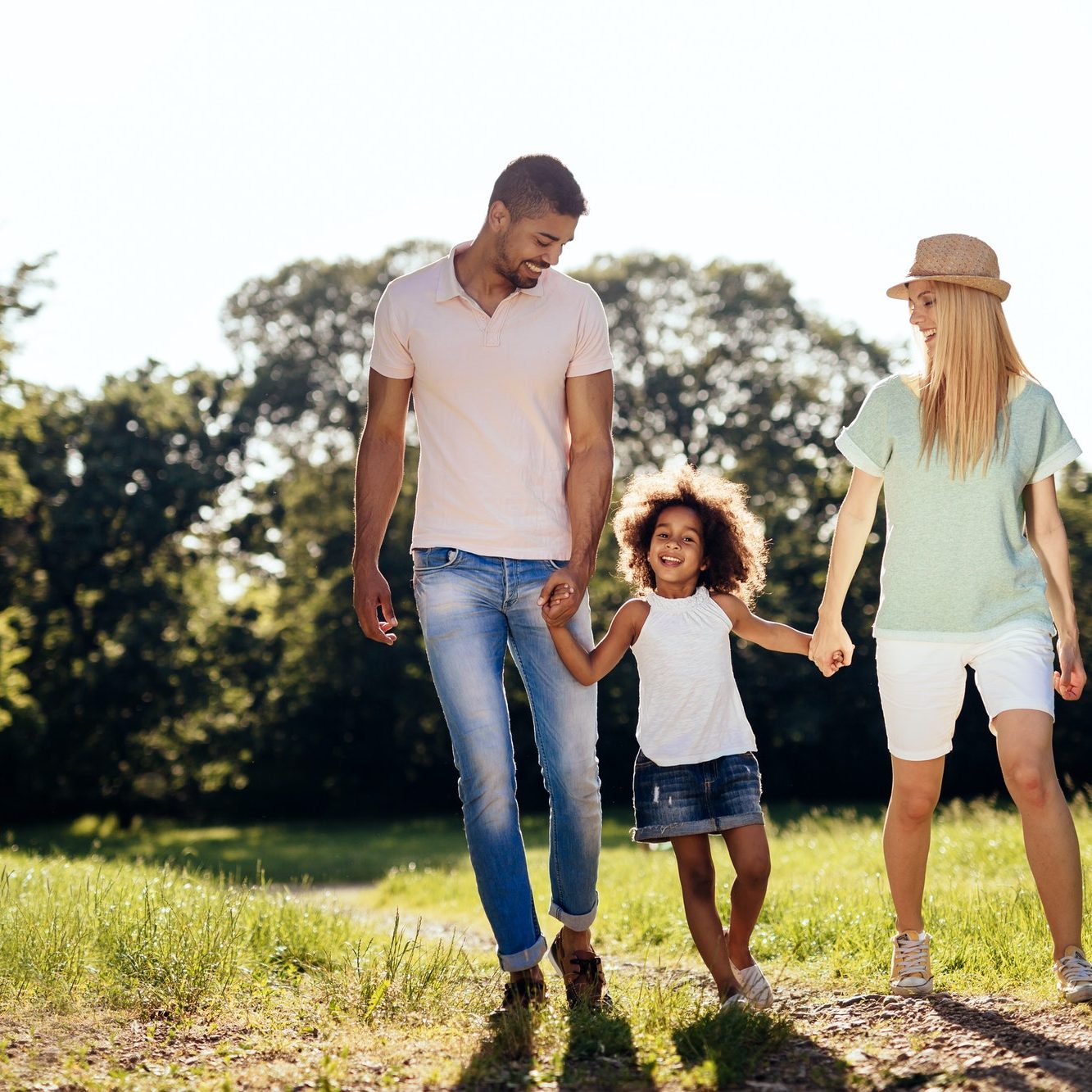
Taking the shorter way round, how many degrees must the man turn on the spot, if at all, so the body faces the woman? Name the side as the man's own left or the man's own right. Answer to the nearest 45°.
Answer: approximately 90° to the man's own left

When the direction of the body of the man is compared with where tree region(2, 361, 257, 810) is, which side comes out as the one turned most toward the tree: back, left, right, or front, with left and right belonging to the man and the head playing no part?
back

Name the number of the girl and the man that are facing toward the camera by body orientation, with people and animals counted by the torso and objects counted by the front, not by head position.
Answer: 2

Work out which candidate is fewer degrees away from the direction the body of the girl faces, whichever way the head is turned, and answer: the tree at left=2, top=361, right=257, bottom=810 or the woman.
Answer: the woman

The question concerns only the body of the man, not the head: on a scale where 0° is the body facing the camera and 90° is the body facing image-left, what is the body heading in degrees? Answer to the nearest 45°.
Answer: approximately 0°

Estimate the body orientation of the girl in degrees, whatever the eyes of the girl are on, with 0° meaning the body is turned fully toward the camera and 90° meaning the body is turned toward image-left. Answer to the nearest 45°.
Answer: approximately 0°

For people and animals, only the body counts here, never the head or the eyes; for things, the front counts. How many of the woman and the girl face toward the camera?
2
